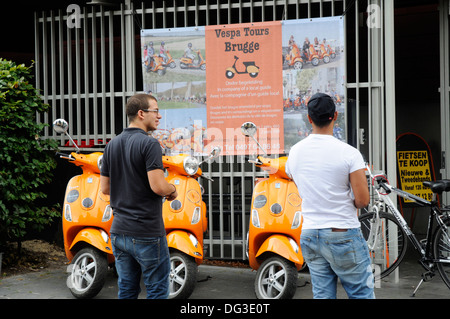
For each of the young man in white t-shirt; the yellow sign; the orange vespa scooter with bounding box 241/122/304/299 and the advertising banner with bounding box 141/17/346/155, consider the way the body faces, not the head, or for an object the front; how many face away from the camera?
1

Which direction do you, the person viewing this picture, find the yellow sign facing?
facing the viewer

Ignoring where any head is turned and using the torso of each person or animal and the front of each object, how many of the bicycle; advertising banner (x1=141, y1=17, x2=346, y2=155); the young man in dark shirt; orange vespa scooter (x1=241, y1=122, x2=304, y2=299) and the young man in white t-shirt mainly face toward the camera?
2

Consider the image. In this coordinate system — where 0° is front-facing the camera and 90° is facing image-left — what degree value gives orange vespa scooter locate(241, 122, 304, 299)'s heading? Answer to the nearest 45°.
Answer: approximately 0°

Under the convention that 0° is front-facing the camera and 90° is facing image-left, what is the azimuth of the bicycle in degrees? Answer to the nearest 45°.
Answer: approximately 135°

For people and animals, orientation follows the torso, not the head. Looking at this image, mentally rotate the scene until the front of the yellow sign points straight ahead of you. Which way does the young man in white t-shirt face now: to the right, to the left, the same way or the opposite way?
the opposite way

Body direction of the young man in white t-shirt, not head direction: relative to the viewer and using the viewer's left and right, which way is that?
facing away from the viewer

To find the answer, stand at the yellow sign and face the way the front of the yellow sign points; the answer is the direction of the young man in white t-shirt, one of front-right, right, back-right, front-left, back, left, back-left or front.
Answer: front

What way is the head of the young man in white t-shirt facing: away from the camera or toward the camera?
away from the camera

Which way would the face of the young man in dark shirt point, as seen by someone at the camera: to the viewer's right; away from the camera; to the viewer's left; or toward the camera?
to the viewer's right

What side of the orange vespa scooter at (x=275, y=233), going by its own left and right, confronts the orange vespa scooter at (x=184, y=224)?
right
